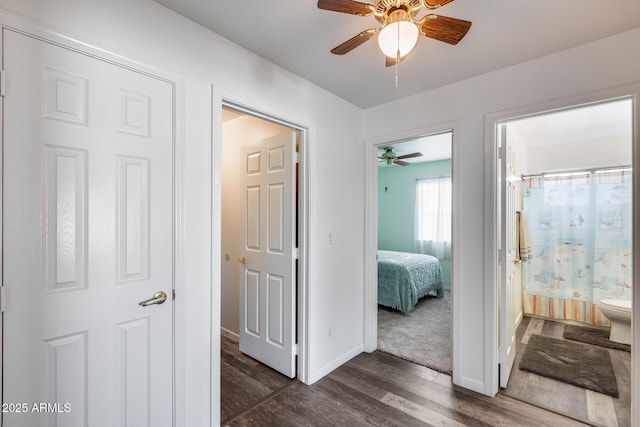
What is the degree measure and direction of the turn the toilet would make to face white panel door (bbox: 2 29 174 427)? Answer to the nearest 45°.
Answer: approximately 90° to its left

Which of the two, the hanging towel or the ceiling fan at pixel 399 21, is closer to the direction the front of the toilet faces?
the hanging towel

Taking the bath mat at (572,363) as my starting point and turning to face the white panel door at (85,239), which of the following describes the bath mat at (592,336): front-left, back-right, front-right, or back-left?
back-right

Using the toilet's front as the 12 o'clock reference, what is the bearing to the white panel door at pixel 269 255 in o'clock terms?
The white panel door is roughly at 10 o'clock from the toilet.

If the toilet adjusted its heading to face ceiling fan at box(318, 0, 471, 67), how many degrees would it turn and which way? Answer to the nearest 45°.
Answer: approximately 90° to its left

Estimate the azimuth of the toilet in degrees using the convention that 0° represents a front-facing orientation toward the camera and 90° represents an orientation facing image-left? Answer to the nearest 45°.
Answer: approximately 90°
